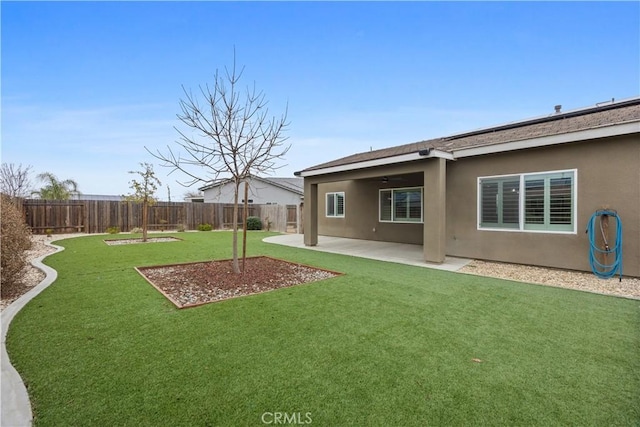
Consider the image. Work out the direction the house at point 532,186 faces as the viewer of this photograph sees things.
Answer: facing away from the viewer and to the right of the viewer

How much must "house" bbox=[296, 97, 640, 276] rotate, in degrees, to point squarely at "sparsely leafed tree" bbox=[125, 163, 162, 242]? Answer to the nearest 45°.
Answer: approximately 135° to its left

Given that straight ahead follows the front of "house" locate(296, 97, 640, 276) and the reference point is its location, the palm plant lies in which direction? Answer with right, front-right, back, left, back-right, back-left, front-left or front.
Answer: back-left

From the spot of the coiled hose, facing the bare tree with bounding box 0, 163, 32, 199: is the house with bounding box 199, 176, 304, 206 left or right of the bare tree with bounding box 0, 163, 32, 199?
right

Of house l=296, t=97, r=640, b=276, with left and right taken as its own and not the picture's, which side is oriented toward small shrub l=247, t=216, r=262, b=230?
left
